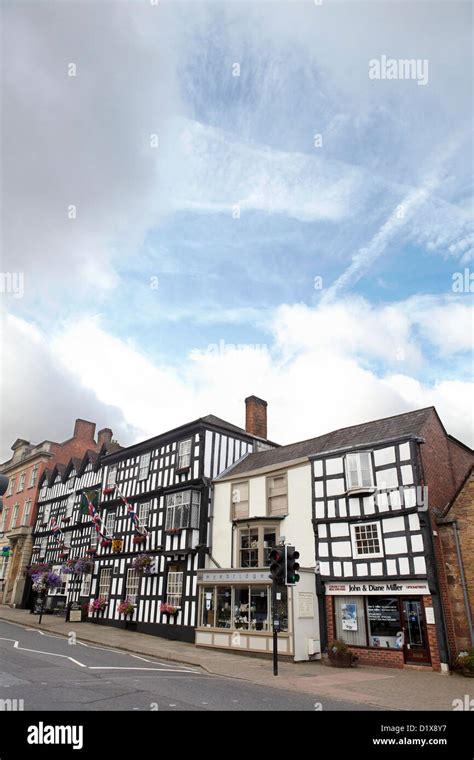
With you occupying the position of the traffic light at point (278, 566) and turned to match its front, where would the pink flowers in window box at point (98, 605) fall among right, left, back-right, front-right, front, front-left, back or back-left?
right

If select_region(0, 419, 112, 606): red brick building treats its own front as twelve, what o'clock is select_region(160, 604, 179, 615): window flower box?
The window flower box is roughly at 10 o'clock from the red brick building.

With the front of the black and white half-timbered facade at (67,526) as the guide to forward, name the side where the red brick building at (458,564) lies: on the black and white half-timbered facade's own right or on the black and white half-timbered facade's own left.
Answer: on the black and white half-timbered facade's own left

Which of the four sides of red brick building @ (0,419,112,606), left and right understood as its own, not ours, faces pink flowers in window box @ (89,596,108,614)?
left

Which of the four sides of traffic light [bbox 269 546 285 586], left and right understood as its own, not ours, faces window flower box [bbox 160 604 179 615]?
right

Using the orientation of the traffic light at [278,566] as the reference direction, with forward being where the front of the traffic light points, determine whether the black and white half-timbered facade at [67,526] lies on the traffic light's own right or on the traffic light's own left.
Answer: on the traffic light's own right

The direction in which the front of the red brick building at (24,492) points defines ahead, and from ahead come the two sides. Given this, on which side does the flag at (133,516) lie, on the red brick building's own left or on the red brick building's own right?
on the red brick building's own left

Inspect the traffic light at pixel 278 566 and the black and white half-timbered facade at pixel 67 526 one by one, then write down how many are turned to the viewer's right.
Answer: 0

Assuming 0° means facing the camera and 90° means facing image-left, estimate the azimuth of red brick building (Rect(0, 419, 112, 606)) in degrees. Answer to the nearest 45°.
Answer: approximately 45°

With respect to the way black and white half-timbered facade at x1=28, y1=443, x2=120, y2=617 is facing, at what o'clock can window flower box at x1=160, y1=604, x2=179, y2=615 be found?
The window flower box is roughly at 10 o'clock from the black and white half-timbered facade.

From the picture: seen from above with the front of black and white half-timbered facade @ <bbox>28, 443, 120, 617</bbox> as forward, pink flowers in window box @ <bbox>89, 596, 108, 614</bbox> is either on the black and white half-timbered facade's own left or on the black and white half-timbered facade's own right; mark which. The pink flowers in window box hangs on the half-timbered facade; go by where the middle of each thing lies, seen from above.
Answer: on the black and white half-timbered facade's own left
